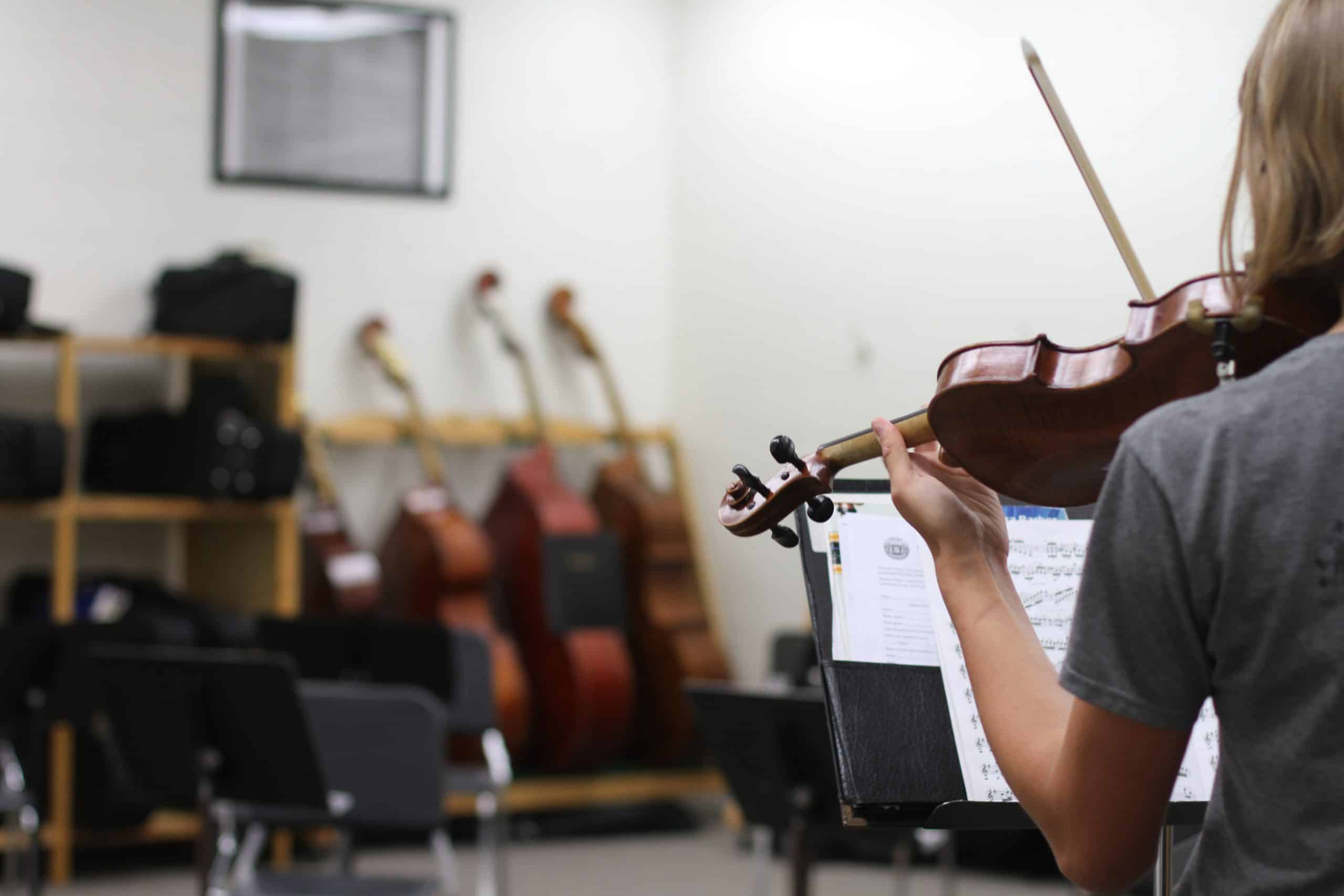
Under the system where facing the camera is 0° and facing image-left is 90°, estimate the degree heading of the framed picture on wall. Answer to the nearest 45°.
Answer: approximately 0°

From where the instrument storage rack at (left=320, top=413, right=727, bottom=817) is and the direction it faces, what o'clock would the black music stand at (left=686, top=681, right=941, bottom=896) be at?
The black music stand is roughly at 12 o'clock from the instrument storage rack.

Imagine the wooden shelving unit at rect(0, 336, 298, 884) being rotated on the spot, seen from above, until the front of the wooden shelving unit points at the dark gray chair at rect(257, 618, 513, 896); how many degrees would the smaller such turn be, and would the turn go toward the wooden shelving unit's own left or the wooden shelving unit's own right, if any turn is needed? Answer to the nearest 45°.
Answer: approximately 45° to the wooden shelving unit's own left

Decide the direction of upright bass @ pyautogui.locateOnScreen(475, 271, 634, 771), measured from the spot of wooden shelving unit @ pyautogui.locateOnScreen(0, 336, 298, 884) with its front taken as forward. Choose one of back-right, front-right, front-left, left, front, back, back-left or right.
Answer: left

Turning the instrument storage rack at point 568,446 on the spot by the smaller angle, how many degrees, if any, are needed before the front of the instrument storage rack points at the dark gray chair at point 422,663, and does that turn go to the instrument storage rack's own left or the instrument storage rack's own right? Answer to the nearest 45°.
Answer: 0° — it already faces it

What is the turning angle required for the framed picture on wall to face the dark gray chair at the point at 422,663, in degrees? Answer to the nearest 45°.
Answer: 0° — it already faces it

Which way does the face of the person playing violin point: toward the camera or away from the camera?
away from the camera
